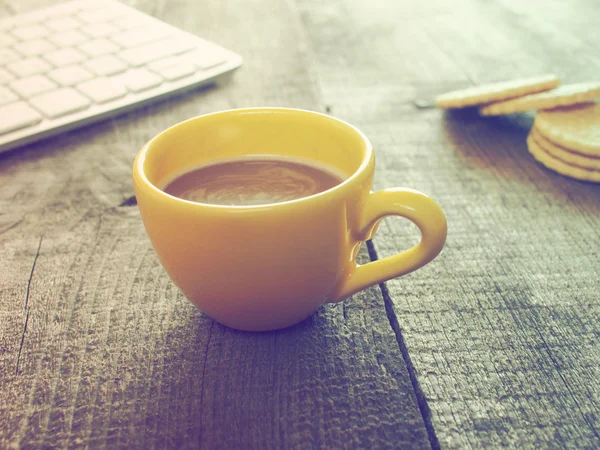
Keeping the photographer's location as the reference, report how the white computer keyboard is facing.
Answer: facing the viewer and to the right of the viewer
